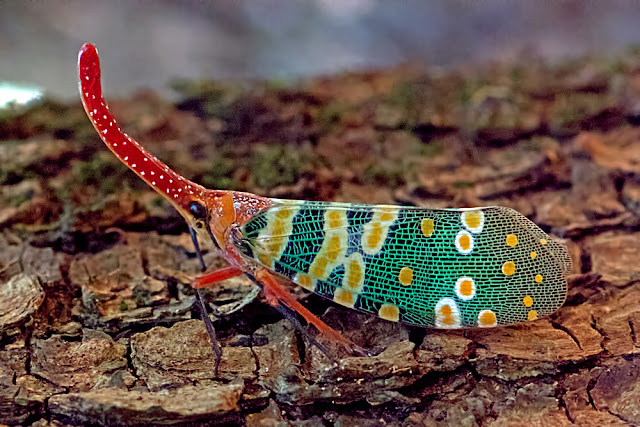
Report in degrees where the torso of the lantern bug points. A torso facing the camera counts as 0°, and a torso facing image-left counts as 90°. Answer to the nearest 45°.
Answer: approximately 90°
